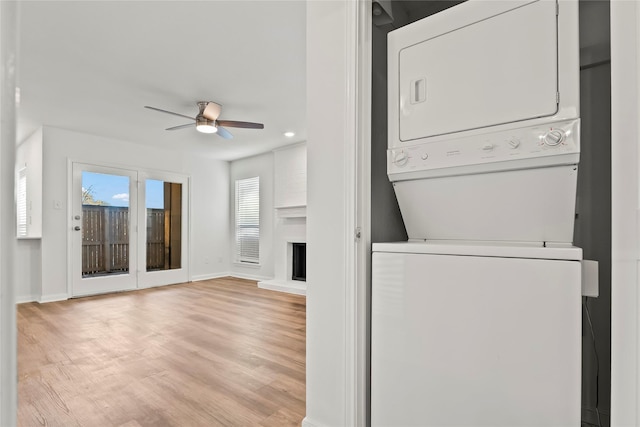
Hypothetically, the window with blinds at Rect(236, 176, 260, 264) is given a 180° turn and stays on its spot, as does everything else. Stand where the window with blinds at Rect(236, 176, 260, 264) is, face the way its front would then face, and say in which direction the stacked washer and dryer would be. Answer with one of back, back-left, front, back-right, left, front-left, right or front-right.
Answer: back-right

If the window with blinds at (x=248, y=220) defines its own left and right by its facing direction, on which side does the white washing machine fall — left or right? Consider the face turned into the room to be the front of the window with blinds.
on its left

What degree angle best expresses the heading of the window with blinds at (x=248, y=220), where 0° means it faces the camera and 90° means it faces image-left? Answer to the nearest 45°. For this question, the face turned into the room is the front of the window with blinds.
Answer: approximately 45°

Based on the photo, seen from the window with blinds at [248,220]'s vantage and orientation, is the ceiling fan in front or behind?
in front
